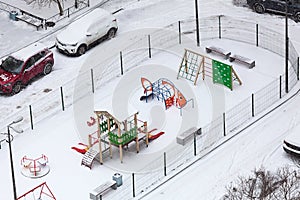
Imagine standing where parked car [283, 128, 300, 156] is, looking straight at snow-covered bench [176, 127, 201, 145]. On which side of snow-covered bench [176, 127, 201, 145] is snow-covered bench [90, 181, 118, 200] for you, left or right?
left

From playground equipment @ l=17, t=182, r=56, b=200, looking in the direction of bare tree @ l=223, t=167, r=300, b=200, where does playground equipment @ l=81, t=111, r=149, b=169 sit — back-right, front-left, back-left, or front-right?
front-left

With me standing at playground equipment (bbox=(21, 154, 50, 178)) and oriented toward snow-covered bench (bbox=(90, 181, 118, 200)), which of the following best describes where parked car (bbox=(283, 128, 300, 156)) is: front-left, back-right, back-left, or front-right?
front-left

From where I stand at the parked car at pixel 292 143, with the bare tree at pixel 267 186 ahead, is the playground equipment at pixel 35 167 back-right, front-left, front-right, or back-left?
front-right

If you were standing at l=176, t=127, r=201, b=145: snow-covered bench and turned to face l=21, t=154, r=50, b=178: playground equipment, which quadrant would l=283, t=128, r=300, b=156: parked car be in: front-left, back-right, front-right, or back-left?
back-left
